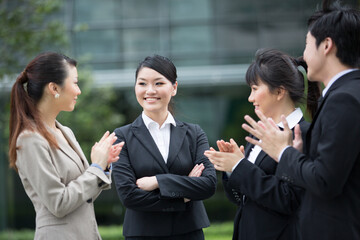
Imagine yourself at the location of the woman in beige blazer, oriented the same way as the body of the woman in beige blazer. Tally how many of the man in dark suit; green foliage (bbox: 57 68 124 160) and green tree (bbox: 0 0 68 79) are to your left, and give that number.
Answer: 2

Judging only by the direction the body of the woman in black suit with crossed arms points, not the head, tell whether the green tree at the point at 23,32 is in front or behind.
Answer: behind

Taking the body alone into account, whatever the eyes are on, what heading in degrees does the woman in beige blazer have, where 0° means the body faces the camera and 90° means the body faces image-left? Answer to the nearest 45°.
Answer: approximately 270°

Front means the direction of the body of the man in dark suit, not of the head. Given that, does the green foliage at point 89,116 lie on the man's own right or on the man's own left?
on the man's own right

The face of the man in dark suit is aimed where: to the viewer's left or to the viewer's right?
to the viewer's left

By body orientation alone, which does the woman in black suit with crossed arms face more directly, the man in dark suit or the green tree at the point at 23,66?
the man in dark suit

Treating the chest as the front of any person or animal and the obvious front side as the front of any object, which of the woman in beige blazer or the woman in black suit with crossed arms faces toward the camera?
the woman in black suit with crossed arms

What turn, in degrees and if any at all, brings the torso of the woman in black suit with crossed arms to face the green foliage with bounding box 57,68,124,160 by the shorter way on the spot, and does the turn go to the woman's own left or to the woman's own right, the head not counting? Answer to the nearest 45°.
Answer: approximately 180°

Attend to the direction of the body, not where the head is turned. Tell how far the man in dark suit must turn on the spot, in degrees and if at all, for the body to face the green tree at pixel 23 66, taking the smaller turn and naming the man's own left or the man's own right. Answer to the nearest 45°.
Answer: approximately 45° to the man's own right

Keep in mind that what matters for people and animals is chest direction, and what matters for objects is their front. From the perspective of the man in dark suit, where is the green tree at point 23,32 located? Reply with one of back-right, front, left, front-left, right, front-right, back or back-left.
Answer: front-right

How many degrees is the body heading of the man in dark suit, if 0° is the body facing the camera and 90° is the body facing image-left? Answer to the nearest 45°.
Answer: approximately 90°

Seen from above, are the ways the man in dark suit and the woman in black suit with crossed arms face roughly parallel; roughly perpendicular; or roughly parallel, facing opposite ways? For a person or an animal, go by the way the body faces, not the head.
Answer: roughly perpendicular

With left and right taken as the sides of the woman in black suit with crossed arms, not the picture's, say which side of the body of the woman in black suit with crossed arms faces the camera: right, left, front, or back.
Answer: front

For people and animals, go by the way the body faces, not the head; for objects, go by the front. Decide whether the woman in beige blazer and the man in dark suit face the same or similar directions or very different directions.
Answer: very different directions

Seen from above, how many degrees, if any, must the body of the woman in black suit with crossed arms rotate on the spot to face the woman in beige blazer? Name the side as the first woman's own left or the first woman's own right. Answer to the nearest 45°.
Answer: approximately 45° to the first woman's own right

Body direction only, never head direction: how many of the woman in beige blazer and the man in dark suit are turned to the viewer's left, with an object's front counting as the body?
1

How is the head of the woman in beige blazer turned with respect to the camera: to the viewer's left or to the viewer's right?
to the viewer's right

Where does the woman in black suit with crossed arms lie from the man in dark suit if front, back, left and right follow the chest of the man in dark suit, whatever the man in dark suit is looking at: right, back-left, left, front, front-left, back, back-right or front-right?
front-right

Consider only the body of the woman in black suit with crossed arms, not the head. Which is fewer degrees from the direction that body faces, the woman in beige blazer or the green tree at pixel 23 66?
the woman in beige blazer
